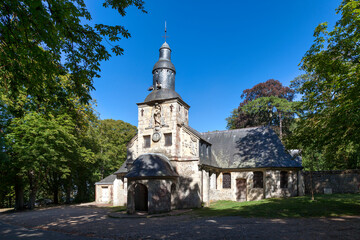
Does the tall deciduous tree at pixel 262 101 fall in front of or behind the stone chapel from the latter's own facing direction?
behind

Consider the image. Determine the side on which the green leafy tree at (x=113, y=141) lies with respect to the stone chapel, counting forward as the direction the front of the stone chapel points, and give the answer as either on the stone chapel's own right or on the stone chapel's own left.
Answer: on the stone chapel's own right

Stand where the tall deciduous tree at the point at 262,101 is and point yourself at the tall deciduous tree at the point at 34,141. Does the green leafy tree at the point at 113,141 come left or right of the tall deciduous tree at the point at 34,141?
right

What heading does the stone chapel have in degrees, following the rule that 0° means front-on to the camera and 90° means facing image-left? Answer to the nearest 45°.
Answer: approximately 45°

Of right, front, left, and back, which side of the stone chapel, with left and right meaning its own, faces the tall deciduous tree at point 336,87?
left

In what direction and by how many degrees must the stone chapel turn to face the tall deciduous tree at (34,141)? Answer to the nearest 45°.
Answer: approximately 45° to its right
